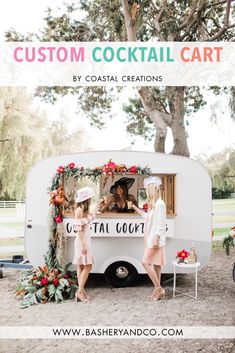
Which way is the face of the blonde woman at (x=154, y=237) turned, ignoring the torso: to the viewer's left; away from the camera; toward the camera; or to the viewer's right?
to the viewer's left

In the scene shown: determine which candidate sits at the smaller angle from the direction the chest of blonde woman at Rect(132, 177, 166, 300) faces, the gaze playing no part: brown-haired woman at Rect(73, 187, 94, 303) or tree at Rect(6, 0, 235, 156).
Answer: the brown-haired woman

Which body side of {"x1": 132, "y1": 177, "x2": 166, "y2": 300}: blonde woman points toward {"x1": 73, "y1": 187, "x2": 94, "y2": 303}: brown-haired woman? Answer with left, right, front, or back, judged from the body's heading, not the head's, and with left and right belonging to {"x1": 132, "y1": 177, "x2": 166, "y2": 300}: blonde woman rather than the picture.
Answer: front

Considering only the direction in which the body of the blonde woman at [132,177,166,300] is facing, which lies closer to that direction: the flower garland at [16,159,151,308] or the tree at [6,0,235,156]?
the flower garland
